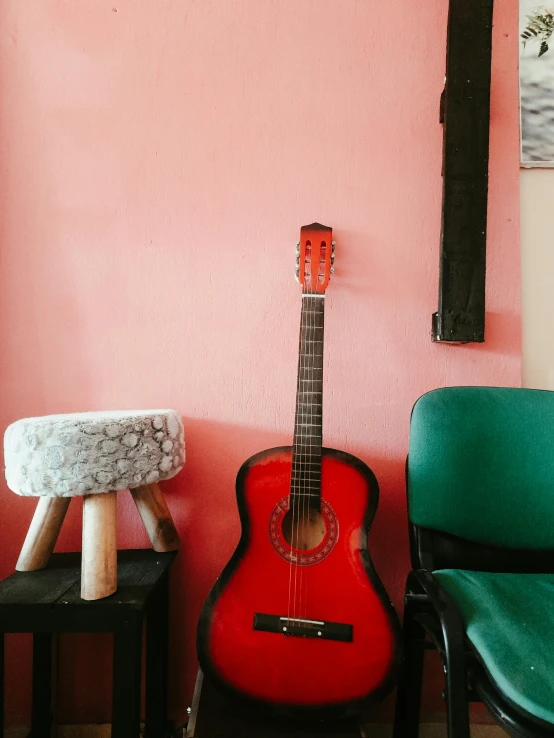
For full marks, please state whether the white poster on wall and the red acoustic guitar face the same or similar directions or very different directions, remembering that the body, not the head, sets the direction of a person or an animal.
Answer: same or similar directions

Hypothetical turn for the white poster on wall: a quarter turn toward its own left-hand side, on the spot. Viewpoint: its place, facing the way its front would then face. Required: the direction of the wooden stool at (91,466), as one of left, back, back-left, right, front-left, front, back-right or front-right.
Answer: back-right

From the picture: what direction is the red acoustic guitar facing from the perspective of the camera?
toward the camera

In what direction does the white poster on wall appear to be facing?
toward the camera

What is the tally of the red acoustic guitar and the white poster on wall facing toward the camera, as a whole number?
2
